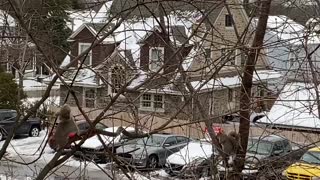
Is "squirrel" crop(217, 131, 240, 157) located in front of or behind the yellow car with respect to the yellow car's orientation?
in front

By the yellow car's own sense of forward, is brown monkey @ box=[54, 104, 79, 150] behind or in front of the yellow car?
in front
